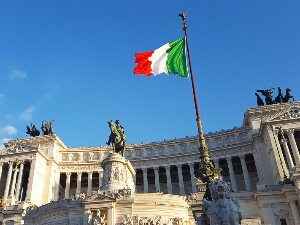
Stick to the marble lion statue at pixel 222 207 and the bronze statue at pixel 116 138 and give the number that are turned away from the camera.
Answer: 0

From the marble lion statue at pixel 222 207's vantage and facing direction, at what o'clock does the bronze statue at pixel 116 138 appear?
The bronze statue is roughly at 5 o'clock from the marble lion statue.

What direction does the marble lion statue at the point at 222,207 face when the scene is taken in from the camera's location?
facing the viewer

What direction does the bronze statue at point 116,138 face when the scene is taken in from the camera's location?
facing the viewer and to the left of the viewer

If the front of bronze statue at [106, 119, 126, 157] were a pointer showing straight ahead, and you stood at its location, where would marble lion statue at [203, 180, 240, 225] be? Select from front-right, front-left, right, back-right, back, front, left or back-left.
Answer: front-left
